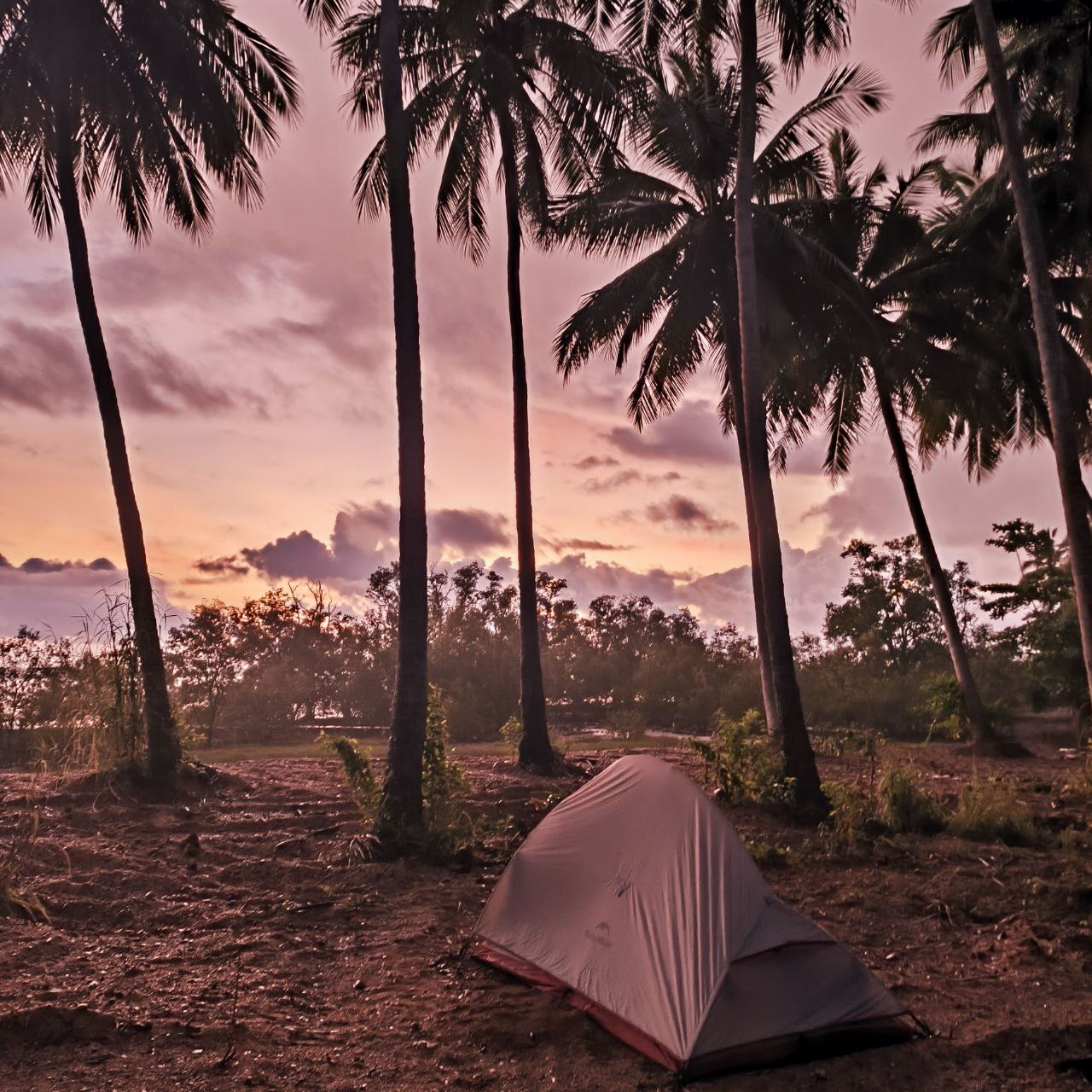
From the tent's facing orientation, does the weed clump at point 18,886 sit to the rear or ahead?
ahead

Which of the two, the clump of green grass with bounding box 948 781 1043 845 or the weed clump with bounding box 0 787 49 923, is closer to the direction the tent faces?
the weed clump

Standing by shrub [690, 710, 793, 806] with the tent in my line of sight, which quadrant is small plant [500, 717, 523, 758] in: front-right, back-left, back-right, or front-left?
back-right

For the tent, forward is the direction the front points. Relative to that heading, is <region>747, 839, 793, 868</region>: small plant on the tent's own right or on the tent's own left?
on the tent's own right
